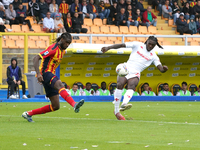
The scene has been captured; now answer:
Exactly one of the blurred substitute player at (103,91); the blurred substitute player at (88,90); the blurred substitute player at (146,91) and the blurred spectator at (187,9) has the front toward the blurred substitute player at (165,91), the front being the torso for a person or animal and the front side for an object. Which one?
the blurred spectator at (187,9)

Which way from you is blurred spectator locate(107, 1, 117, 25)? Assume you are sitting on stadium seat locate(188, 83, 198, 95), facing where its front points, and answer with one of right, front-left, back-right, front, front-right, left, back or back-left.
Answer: back-right

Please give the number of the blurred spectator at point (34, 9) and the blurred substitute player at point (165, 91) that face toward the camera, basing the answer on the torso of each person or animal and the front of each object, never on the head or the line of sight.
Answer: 2

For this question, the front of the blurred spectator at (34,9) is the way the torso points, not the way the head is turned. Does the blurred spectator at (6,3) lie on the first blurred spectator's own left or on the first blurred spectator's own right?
on the first blurred spectator's own right

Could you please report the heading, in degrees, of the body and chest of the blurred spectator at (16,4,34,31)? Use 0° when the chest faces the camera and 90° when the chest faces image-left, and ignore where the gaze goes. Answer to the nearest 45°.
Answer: approximately 315°

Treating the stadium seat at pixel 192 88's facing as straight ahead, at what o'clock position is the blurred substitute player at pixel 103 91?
The blurred substitute player is roughly at 2 o'clock from the stadium seat.

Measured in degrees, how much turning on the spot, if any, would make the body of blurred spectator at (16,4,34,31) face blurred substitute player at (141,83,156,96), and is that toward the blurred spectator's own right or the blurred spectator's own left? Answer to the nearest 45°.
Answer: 0° — they already face them
